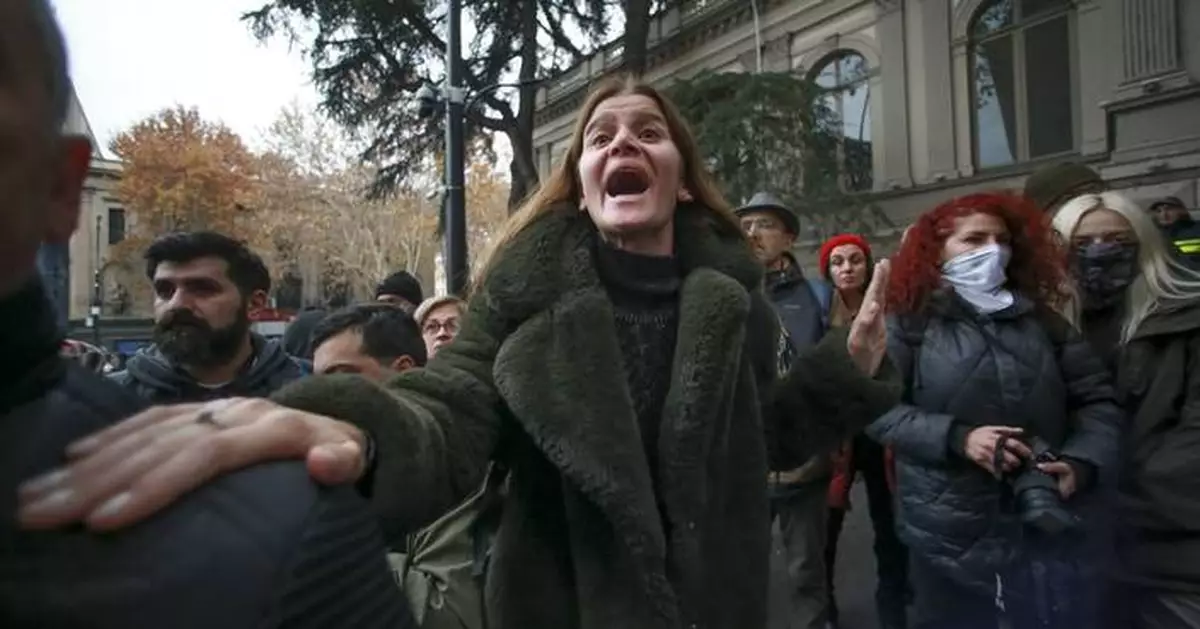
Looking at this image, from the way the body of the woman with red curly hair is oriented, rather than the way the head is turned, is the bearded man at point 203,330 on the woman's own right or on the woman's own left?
on the woman's own right

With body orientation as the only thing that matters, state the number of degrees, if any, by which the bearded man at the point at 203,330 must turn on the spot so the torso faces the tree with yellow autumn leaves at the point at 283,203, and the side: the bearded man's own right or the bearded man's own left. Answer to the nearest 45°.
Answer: approximately 135° to the bearded man's own right

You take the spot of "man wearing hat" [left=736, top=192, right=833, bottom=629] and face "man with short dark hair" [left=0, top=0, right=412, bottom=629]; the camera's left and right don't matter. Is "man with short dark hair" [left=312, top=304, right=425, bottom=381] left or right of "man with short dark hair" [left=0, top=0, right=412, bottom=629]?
right

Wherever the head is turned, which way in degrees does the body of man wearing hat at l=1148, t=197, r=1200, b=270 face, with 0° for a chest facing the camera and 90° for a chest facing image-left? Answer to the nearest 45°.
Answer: approximately 45°

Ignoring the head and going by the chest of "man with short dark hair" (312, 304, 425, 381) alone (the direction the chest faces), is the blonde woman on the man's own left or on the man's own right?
on the man's own left
